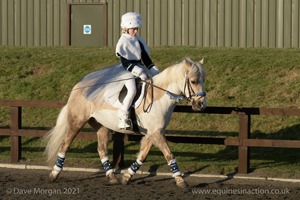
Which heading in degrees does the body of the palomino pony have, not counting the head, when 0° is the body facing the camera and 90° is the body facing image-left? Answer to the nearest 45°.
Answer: approximately 270°

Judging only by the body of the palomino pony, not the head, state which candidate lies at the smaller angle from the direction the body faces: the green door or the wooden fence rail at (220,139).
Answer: the wooden fence rail

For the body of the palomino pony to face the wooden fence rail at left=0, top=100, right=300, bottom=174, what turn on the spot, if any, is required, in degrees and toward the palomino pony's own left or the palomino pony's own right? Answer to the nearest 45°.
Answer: approximately 45° to the palomino pony's own left

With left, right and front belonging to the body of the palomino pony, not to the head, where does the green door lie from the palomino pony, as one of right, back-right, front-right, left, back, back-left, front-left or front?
left
